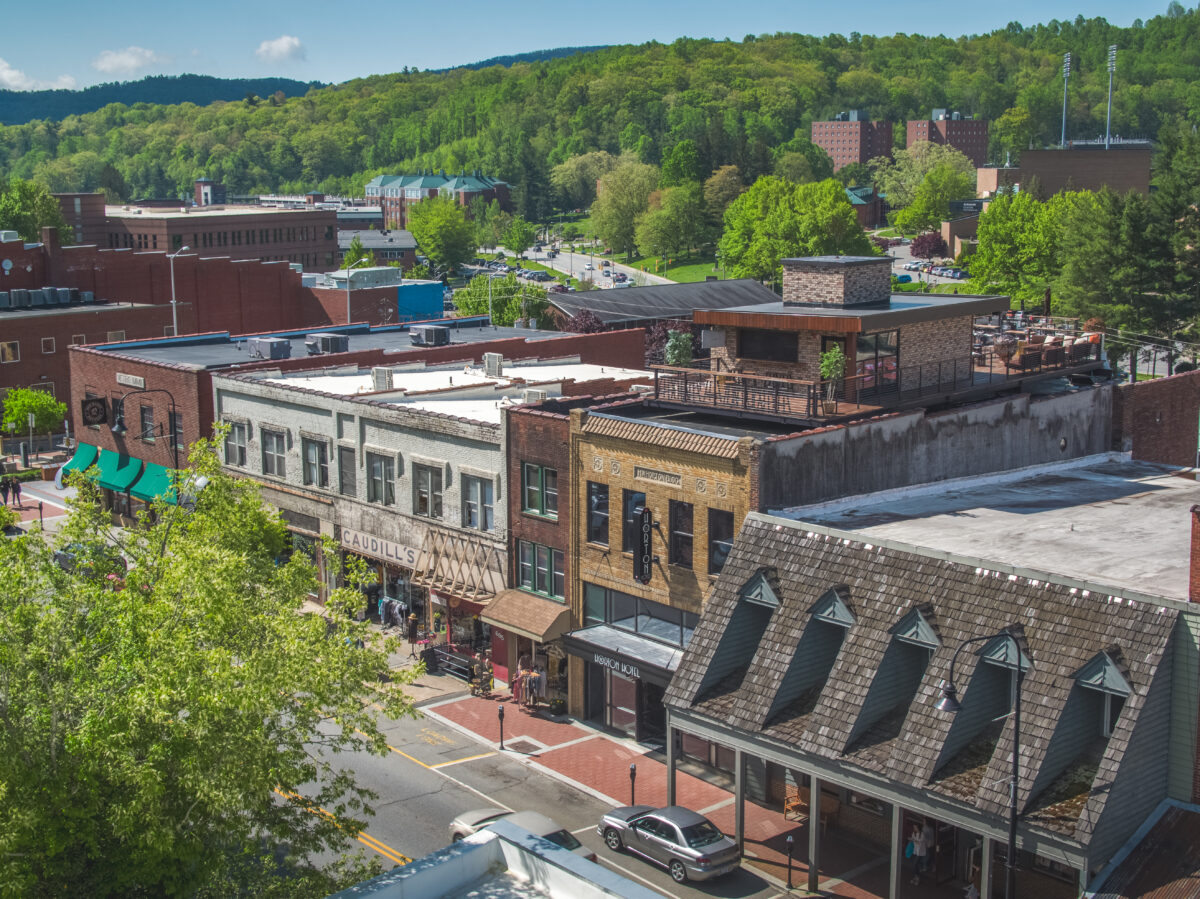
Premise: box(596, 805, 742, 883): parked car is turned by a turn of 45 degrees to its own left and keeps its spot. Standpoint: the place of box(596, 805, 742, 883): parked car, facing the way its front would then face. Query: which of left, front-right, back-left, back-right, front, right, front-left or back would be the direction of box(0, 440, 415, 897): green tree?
front-left

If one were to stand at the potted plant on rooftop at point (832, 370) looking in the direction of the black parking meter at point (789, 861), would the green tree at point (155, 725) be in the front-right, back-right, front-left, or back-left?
front-right

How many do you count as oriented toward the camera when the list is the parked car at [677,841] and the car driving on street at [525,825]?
0

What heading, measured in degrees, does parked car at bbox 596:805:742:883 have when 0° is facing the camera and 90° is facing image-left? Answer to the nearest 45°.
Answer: approximately 135°

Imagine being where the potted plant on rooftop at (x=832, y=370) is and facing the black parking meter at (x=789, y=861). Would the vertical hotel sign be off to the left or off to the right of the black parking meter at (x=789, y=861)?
right

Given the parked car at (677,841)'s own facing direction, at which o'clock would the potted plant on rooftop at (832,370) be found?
The potted plant on rooftop is roughly at 2 o'clock from the parked car.

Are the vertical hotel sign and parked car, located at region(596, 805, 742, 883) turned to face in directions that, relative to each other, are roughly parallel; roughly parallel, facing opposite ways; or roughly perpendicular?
roughly parallel, facing opposite ways

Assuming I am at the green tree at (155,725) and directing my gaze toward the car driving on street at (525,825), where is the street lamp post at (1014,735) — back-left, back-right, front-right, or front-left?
front-right

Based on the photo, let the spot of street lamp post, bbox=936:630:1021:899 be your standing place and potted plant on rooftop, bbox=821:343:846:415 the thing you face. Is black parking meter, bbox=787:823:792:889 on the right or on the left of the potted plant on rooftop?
left

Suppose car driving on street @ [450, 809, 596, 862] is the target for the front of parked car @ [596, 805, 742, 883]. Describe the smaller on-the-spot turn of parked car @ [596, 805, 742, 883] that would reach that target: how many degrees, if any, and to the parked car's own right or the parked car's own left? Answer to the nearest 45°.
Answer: approximately 45° to the parked car's own left

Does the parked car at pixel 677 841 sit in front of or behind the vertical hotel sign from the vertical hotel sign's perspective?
in front

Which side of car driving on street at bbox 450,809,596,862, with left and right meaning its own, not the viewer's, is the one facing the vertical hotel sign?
right

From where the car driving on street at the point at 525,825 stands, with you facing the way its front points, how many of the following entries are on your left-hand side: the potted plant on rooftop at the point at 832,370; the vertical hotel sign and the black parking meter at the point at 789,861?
0

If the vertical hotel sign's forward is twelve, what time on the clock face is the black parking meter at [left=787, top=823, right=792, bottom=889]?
The black parking meter is roughly at 1 o'clock from the vertical hotel sign.

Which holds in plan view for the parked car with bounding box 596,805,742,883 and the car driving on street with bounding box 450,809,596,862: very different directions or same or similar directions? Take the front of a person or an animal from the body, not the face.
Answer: same or similar directions

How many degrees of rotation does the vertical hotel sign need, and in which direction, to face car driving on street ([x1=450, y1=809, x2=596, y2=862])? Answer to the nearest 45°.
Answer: approximately 45° to its right

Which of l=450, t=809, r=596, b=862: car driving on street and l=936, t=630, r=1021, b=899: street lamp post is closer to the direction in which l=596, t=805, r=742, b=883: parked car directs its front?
the car driving on street

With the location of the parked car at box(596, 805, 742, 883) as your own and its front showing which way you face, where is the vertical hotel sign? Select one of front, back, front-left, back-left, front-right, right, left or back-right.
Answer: front-right

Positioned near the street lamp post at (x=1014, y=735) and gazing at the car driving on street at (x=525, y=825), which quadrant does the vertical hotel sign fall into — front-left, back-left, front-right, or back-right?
front-right
